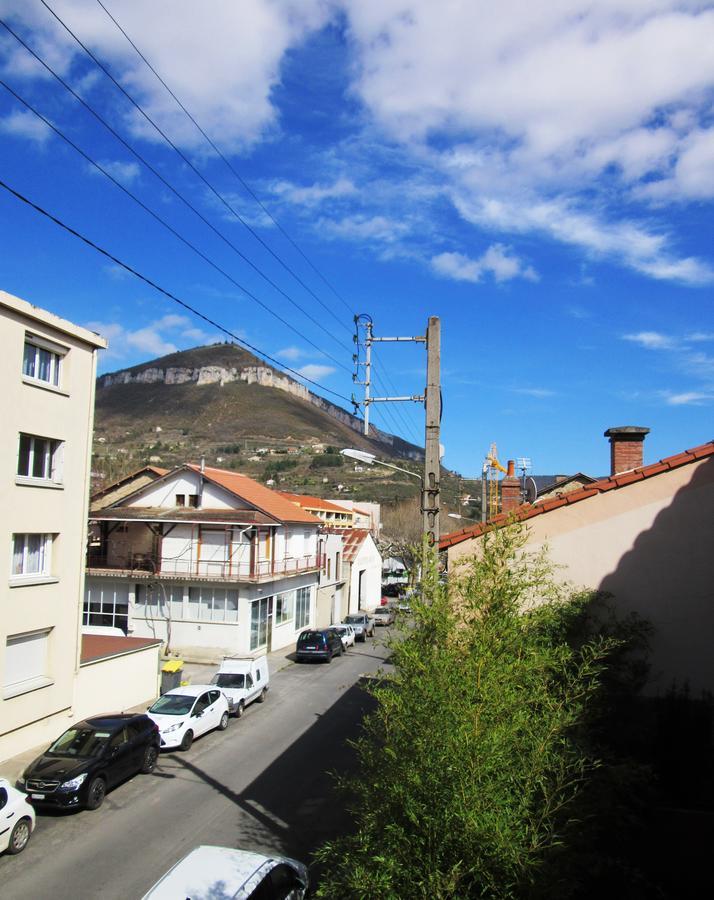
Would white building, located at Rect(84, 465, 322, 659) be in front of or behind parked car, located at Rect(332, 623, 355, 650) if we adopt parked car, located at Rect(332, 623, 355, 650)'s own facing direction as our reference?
in front

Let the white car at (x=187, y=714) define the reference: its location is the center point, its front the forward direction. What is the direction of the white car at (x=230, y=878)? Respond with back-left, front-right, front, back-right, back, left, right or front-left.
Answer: front-left

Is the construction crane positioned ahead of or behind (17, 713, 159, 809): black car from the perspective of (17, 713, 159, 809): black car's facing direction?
behind

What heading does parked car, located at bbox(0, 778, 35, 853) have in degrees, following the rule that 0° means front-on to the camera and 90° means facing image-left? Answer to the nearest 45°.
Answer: approximately 45°

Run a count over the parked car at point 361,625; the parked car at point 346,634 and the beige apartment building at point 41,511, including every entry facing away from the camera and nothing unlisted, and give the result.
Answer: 0

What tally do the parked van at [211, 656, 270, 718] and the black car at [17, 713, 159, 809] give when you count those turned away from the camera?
0

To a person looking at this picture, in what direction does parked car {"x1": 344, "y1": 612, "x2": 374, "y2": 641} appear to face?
facing the viewer and to the left of the viewer

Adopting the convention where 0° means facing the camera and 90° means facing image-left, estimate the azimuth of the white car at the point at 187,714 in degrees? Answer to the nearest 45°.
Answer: approximately 45°

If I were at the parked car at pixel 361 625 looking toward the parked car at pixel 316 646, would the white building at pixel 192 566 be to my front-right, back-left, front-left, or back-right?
front-right

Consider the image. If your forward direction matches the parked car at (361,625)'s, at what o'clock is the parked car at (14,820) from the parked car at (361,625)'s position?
the parked car at (14,820) is roughly at 11 o'clock from the parked car at (361,625).

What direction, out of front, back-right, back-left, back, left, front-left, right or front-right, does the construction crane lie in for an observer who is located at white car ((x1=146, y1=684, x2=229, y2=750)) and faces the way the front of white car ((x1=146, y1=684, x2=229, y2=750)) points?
back

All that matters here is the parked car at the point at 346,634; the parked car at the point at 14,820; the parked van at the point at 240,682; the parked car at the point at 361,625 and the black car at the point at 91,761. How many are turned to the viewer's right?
0

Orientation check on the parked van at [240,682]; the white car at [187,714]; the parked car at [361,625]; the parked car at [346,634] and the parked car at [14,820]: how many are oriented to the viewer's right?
0

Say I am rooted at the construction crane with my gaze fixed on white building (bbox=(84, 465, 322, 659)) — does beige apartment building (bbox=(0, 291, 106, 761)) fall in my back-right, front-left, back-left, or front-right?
front-left

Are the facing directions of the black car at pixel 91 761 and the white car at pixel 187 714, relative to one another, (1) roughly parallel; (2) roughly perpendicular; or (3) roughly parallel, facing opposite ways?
roughly parallel
